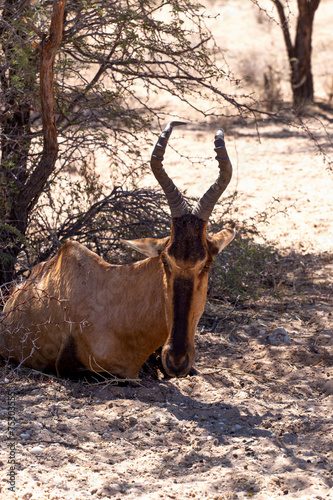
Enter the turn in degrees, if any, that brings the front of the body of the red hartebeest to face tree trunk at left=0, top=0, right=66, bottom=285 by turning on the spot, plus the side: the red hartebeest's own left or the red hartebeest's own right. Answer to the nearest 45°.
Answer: approximately 180°

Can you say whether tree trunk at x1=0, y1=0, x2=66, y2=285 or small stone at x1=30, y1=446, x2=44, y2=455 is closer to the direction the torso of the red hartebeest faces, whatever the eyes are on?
the small stone

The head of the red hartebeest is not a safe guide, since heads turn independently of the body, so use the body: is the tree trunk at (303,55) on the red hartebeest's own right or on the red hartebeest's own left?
on the red hartebeest's own left

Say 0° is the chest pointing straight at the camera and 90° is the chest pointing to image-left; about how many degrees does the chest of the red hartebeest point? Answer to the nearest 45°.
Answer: approximately 315°

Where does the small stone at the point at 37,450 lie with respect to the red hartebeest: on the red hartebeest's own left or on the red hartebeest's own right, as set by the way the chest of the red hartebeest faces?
on the red hartebeest's own right
